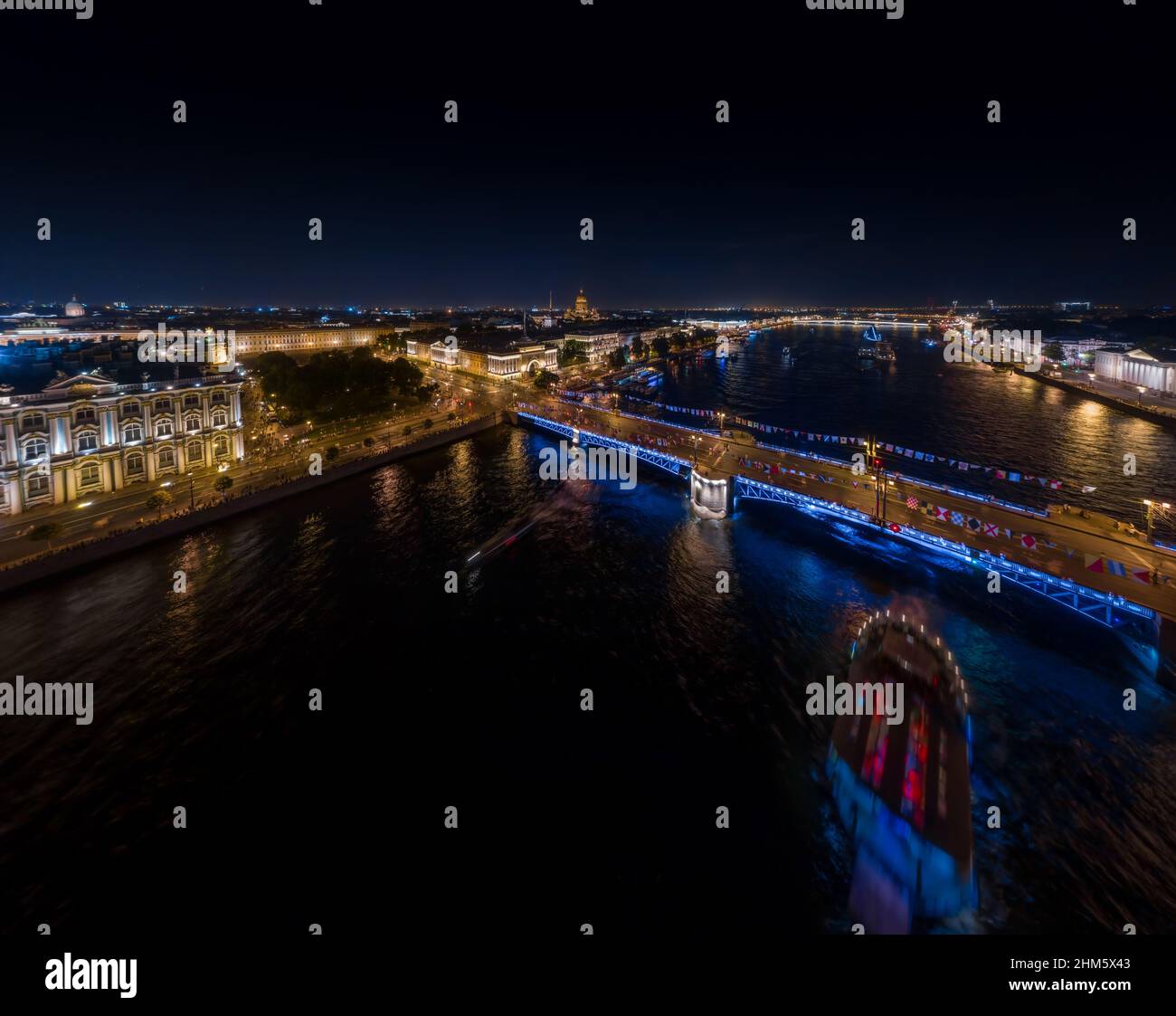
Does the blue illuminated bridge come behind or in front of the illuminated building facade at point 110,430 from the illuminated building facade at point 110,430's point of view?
in front

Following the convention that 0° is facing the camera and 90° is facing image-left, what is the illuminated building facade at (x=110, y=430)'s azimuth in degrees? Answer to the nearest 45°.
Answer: approximately 315°

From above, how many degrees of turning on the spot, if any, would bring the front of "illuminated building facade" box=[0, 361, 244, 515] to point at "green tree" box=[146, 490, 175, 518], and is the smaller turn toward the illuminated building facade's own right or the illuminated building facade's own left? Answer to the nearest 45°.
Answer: approximately 45° to the illuminated building facade's own right

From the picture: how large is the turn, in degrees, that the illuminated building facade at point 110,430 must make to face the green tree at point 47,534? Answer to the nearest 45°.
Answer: approximately 45° to its right

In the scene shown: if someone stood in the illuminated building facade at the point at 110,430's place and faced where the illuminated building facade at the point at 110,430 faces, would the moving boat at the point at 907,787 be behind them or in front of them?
in front

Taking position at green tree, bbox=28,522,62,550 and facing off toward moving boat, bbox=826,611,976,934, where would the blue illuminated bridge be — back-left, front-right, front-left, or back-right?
front-left
